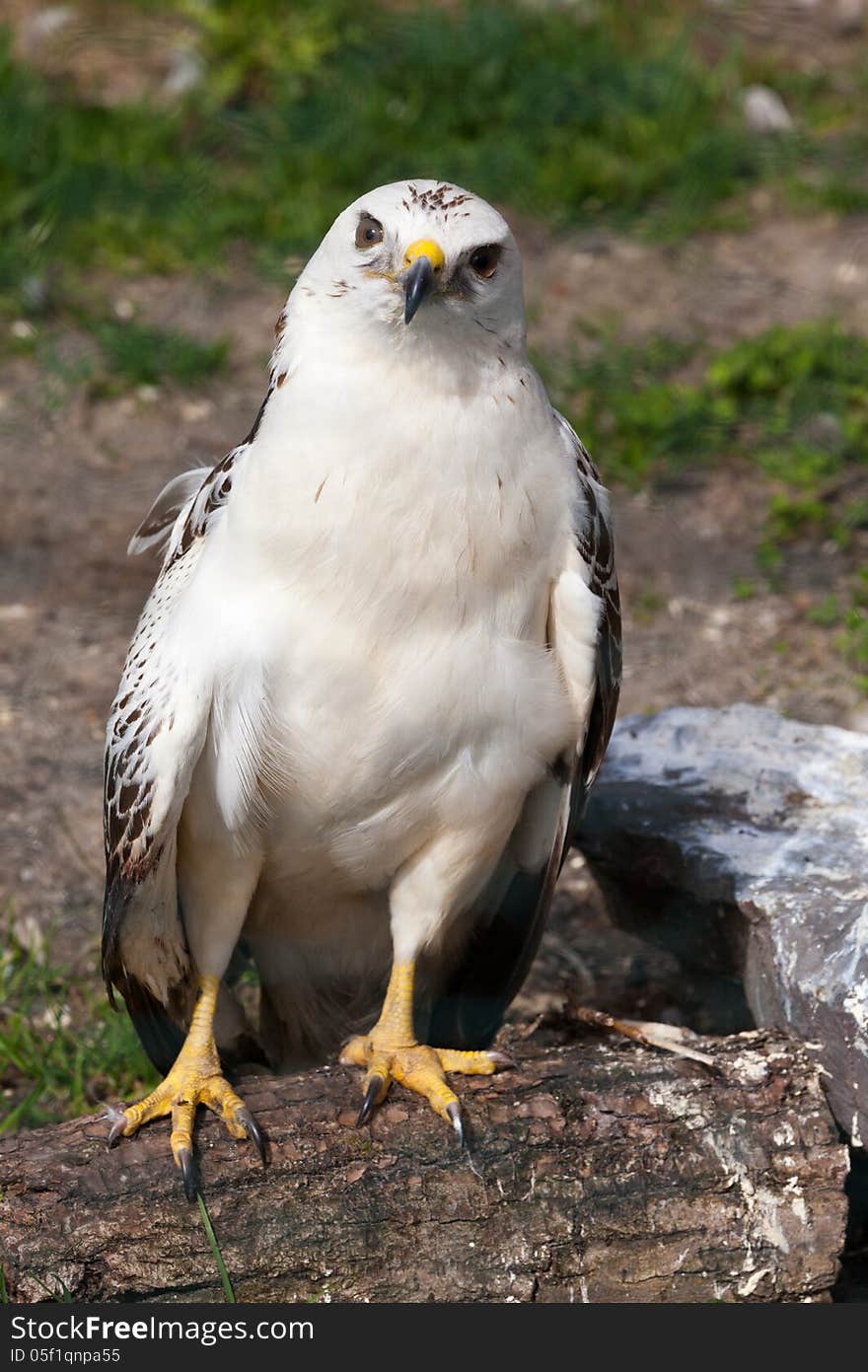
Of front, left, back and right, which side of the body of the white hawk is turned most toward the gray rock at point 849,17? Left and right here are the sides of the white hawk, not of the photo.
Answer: back

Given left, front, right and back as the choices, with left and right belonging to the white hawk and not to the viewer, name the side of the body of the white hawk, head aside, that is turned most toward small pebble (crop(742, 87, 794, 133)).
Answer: back

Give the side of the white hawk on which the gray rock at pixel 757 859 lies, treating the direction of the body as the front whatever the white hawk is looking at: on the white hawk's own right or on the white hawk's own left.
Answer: on the white hawk's own left

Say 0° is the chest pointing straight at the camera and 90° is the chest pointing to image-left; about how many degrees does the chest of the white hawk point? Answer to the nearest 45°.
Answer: approximately 0°
